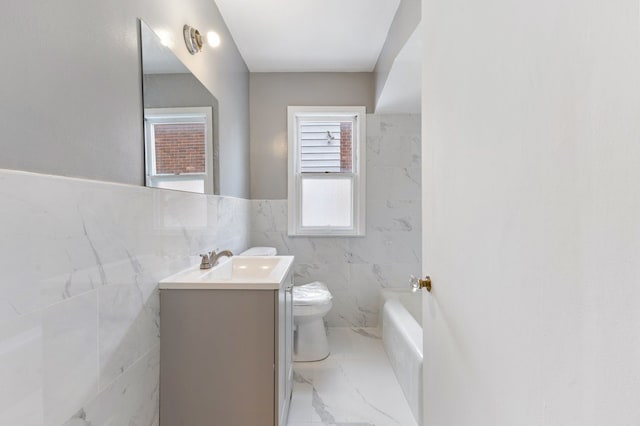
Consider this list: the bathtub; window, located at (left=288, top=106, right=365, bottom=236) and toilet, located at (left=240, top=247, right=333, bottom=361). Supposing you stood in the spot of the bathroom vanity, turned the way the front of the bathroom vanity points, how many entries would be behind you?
0

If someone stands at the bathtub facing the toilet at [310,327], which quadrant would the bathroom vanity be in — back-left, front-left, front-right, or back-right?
front-left

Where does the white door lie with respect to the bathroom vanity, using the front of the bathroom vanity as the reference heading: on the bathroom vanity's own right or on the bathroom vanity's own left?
on the bathroom vanity's own right

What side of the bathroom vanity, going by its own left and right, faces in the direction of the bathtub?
front

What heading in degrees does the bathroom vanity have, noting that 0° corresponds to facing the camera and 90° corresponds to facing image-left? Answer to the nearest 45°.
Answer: approximately 270°

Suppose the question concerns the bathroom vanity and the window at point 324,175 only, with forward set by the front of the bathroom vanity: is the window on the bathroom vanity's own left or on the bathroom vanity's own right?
on the bathroom vanity's own left

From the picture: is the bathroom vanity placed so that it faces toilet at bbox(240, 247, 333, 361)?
no
